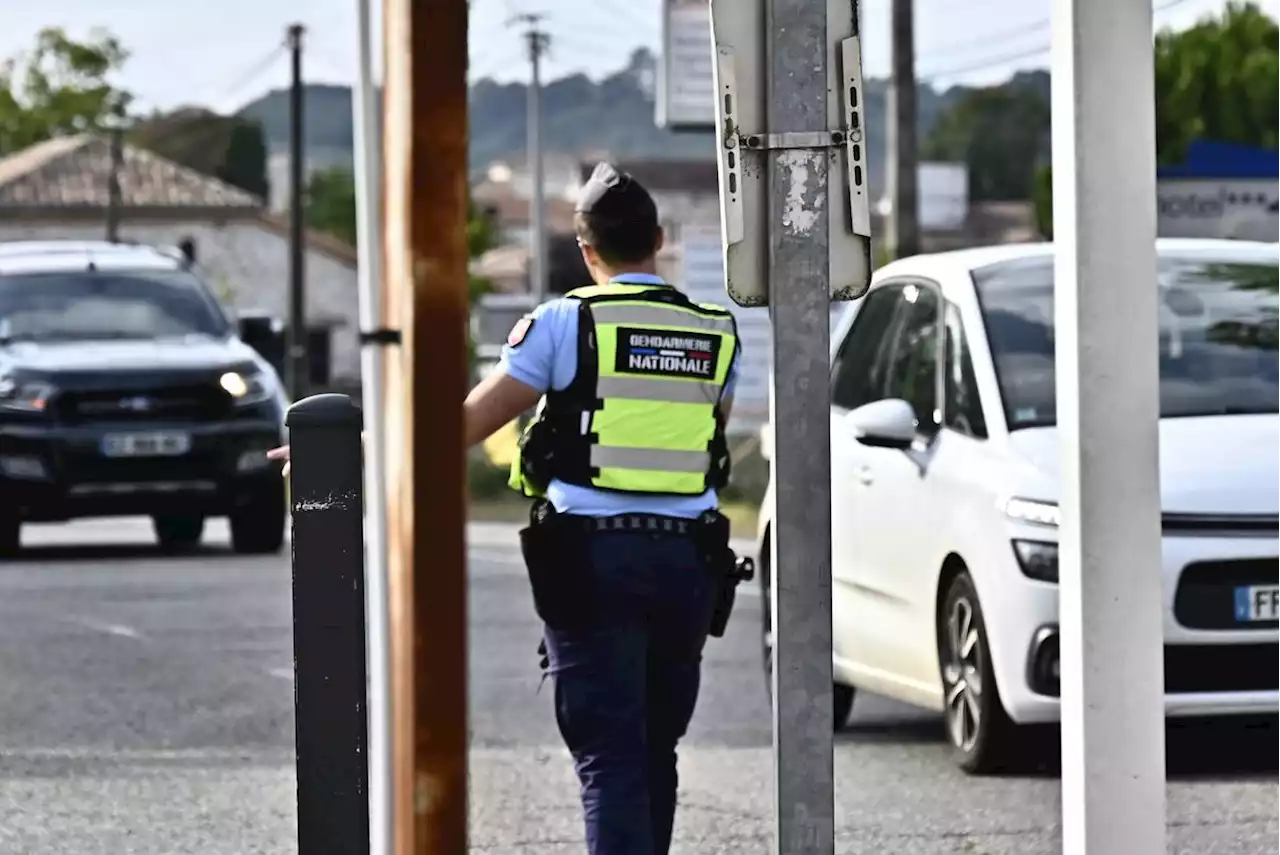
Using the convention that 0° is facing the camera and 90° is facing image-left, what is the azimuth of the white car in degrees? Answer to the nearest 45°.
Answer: approximately 315°

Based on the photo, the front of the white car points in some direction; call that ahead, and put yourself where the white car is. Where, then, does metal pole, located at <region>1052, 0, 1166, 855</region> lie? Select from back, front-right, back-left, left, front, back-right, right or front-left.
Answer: front-right

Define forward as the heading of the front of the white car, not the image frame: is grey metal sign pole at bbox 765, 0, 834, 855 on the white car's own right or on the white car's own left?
on the white car's own right

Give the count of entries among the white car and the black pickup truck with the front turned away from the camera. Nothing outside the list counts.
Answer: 0

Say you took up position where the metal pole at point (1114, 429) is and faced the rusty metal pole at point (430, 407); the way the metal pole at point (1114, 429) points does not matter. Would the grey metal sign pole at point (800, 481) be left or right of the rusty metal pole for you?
right

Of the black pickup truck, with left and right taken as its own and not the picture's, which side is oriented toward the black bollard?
front

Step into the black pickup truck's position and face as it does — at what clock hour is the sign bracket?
The sign bracket is roughly at 12 o'clock from the black pickup truck.

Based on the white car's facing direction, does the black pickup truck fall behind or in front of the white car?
behind

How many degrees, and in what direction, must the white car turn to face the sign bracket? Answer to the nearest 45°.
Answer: approximately 45° to its right

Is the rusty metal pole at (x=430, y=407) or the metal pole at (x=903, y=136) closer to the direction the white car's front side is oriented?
the rusty metal pole

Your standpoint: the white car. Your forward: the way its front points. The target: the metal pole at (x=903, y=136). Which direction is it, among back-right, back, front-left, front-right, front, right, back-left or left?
back-left

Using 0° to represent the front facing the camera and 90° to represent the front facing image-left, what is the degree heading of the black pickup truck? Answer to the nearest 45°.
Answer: approximately 0°
